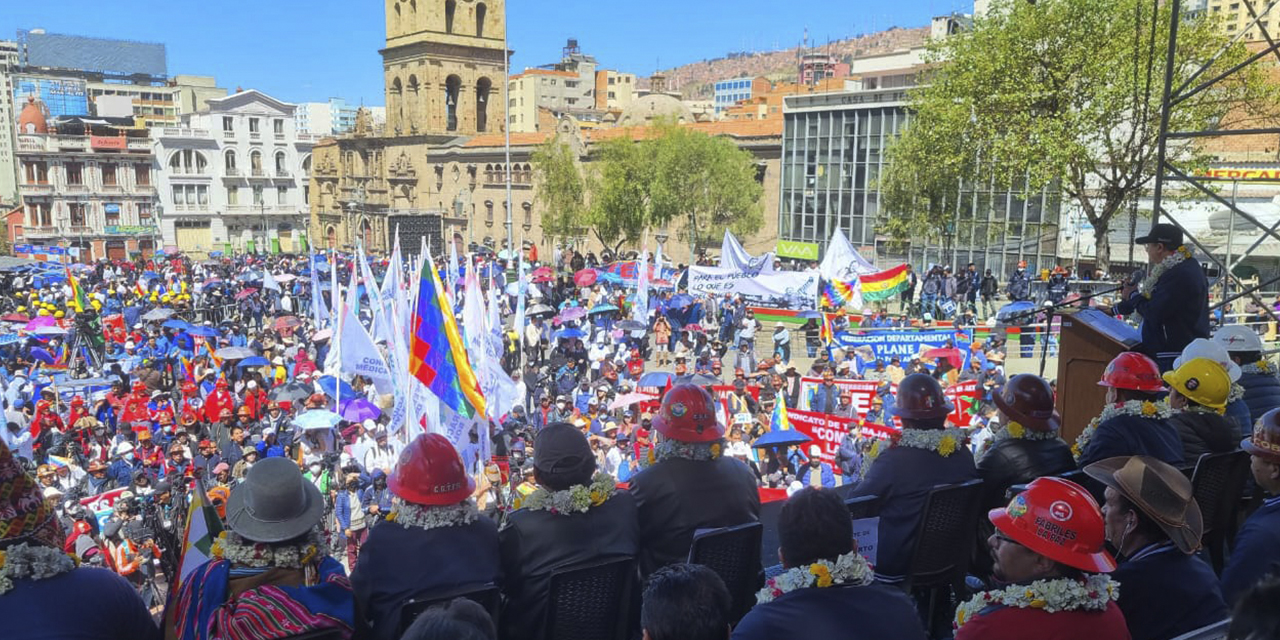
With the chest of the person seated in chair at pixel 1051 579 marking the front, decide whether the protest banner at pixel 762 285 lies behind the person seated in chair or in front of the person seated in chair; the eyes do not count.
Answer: in front

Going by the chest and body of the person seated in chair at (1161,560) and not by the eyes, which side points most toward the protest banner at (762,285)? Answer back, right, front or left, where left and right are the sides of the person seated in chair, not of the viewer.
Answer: front

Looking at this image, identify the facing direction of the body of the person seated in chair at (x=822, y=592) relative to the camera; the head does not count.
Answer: away from the camera

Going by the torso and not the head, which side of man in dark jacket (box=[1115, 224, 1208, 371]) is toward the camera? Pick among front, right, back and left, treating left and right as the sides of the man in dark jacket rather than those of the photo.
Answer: left

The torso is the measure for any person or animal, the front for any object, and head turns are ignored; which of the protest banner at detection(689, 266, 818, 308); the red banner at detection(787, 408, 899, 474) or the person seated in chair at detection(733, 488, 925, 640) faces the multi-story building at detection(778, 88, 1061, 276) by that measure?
the person seated in chair

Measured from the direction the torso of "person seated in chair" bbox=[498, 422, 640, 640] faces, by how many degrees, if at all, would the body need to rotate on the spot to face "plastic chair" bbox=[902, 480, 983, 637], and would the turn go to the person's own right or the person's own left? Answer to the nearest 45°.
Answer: approximately 90° to the person's own right

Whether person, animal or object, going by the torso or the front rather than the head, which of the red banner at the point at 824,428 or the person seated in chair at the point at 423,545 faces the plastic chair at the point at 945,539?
the red banner

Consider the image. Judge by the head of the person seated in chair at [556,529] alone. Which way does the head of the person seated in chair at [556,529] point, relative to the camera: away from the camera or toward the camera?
away from the camera

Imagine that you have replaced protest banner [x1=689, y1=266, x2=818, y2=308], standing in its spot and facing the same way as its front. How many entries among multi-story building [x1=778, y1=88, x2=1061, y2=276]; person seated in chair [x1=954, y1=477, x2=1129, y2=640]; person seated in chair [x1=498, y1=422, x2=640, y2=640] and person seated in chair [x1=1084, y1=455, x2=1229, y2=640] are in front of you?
3

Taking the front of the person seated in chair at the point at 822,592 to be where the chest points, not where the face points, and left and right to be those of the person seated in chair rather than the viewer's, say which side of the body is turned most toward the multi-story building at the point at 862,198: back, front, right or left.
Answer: front

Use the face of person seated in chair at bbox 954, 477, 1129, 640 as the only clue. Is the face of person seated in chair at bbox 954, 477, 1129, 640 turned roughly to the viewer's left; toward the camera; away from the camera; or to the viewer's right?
to the viewer's left

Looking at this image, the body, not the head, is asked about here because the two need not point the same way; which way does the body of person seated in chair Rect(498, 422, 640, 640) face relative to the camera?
away from the camera

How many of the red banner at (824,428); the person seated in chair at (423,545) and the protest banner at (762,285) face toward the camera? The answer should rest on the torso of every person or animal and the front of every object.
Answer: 2

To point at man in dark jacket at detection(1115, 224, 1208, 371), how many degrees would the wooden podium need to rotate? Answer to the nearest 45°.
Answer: approximately 180°

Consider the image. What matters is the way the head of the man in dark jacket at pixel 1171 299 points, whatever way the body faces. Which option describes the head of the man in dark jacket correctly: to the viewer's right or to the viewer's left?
to the viewer's left

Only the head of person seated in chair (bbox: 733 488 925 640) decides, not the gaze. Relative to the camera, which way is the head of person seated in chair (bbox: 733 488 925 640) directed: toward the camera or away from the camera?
away from the camera

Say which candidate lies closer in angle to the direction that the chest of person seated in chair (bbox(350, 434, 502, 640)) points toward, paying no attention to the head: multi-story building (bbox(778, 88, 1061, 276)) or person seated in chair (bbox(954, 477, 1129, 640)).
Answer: the multi-story building
